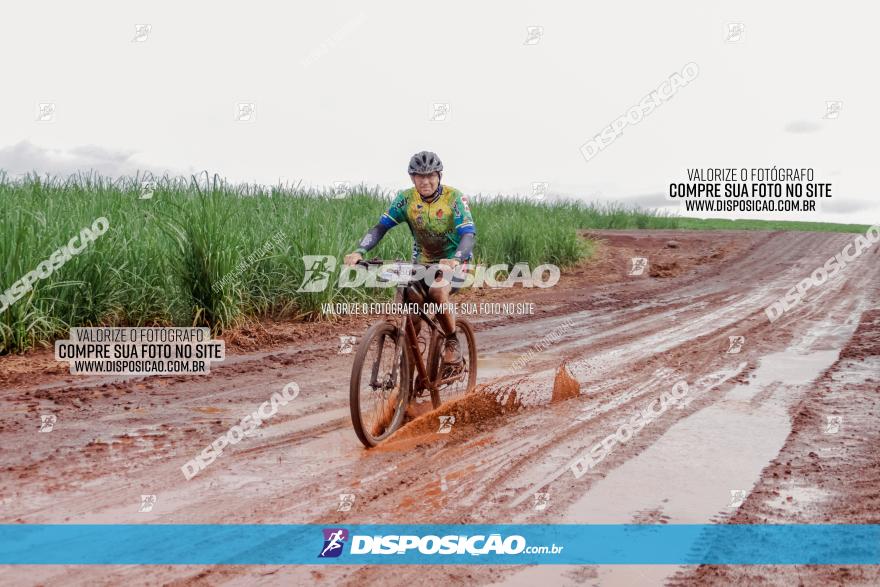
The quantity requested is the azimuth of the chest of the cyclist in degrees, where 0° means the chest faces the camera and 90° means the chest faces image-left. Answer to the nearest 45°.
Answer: approximately 45°

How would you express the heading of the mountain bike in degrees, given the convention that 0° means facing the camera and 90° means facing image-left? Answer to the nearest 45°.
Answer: approximately 45°
